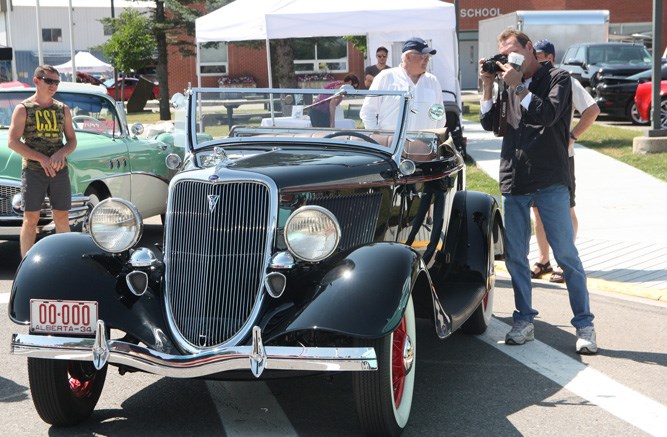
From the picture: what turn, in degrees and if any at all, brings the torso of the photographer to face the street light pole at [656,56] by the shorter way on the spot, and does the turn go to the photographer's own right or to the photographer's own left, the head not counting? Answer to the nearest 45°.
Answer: approximately 135° to the photographer's own right

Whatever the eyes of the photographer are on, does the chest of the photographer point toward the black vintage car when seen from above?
yes

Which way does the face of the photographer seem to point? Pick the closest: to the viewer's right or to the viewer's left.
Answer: to the viewer's left

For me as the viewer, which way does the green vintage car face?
facing the viewer and to the left of the viewer

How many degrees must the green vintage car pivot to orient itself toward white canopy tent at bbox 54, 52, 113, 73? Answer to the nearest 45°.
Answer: approximately 135° to its right

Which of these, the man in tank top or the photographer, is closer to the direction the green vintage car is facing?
the man in tank top

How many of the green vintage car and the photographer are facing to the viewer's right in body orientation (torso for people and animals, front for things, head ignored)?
0

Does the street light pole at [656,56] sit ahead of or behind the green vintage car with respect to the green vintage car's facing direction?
behind

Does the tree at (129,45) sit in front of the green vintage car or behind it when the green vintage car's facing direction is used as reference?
behind

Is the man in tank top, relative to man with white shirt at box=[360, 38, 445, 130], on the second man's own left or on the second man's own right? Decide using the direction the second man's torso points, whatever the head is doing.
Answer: on the second man's own right

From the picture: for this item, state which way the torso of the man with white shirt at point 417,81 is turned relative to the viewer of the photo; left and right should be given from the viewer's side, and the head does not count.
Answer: facing the viewer and to the right of the viewer
